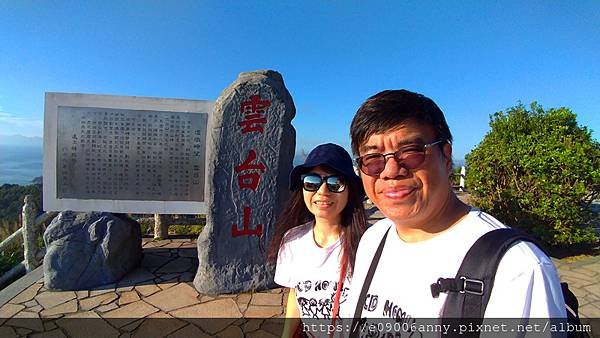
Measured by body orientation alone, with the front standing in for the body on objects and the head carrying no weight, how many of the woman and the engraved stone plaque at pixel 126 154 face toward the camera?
2

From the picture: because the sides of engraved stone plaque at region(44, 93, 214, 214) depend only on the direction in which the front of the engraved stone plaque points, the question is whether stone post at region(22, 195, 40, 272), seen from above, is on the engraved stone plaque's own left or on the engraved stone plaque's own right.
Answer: on the engraved stone plaque's own right

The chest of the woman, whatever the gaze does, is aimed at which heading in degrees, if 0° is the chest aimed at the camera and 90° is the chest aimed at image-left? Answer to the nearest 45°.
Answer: approximately 0°

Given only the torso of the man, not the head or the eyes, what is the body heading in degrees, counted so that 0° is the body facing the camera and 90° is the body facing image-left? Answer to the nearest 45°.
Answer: approximately 45°

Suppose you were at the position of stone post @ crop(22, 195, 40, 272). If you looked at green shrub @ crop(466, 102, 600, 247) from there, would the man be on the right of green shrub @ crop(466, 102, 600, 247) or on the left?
right

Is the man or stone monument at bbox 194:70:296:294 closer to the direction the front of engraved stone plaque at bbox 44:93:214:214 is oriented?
the man

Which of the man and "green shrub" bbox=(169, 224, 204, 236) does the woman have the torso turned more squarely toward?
the man

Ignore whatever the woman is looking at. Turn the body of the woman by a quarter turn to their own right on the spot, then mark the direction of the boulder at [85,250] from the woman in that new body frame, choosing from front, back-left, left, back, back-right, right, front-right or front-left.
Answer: front-right
